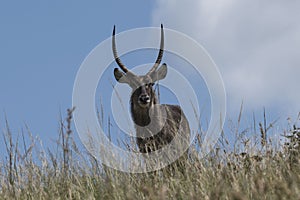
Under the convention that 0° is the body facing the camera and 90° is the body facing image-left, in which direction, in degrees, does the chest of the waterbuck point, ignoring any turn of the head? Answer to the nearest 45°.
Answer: approximately 45°
